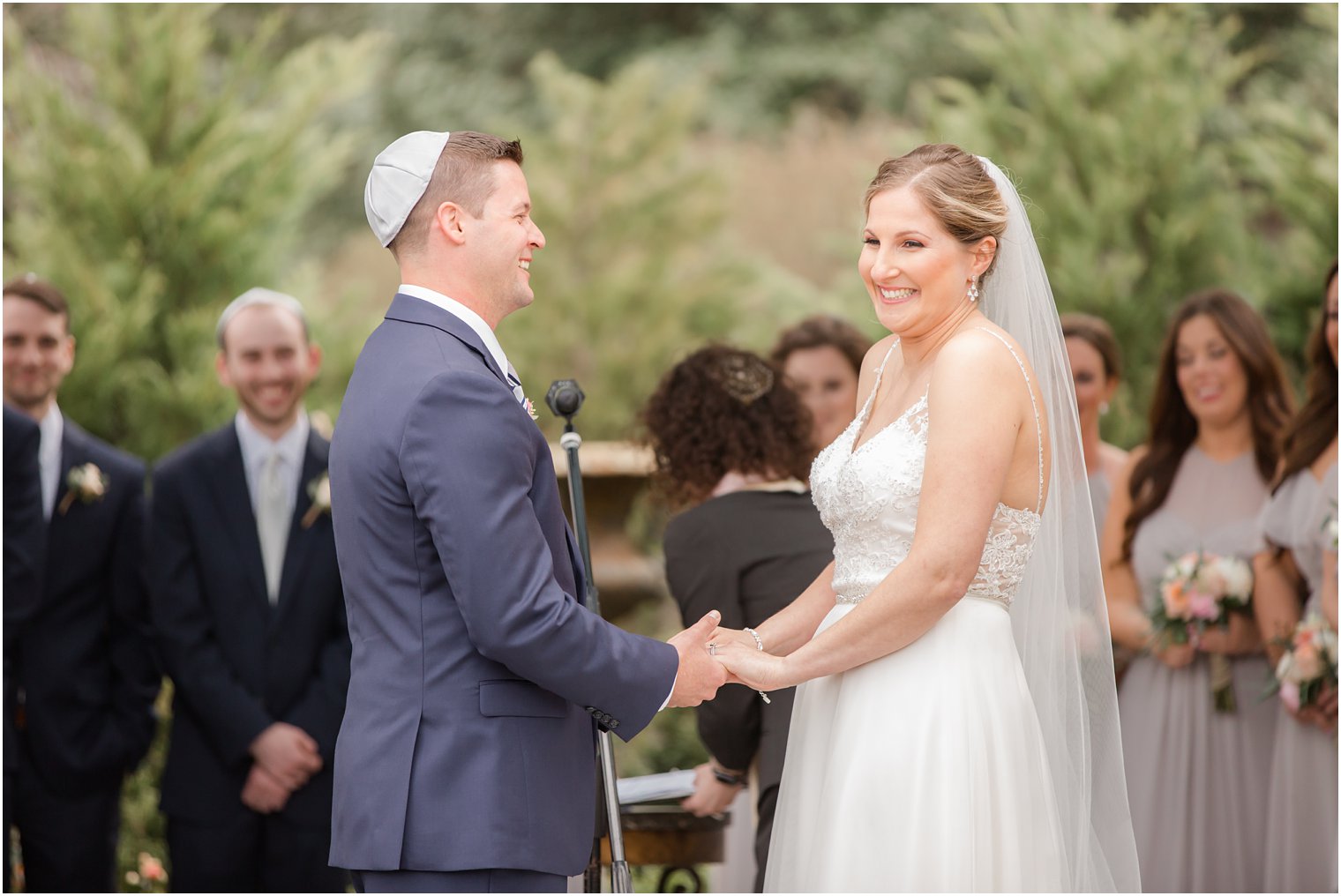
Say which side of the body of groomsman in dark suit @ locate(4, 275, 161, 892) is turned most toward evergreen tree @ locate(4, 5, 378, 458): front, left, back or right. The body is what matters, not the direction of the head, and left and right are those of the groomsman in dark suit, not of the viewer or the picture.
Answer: back

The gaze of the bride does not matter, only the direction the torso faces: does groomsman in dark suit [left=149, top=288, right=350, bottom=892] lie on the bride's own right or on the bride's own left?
on the bride's own right

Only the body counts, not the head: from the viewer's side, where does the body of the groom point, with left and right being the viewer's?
facing to the right of the viewer

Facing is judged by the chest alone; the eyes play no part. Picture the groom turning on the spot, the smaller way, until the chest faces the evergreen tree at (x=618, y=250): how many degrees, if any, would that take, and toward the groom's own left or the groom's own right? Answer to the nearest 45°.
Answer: approximately 90° to the groom's own left

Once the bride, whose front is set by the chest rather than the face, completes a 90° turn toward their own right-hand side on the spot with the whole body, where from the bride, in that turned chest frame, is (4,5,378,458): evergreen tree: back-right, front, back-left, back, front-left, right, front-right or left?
front

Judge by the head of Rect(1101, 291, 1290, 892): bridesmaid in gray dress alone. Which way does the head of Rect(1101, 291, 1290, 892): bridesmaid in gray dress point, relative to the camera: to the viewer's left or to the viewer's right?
to the viewer's left

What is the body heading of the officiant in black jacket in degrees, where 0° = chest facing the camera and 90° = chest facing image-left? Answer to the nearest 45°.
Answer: approximately 135°

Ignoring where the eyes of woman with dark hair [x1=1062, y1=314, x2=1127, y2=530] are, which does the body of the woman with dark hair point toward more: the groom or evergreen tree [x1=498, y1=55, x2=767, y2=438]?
the groom

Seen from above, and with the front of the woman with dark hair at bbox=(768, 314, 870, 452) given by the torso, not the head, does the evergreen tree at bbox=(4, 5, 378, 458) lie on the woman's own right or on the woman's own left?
on the woman's own right

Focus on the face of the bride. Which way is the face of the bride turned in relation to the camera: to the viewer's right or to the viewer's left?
to the viewer's left

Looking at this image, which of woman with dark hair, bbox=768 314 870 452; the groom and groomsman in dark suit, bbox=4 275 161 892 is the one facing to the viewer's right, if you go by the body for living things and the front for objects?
the groom
